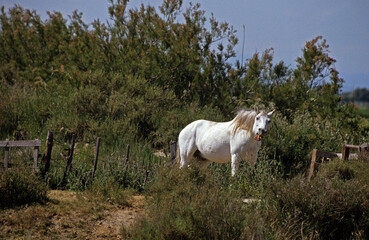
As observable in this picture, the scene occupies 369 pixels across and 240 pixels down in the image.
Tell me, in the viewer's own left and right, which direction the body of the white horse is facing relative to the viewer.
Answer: facing the viewer and to the right of the viewer

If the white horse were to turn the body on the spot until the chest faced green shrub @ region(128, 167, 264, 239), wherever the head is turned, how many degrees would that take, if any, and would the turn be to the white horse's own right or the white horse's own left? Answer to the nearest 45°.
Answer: approximately 45° to the white horse's own right

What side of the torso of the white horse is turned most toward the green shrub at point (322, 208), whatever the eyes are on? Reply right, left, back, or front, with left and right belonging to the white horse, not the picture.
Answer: front

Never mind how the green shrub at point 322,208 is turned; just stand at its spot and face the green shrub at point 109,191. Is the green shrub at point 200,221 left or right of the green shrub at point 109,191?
left

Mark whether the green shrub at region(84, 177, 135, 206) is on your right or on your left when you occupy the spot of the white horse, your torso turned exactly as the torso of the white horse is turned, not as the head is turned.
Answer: on your right
